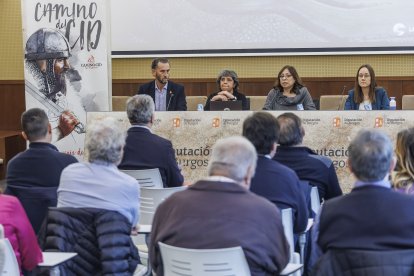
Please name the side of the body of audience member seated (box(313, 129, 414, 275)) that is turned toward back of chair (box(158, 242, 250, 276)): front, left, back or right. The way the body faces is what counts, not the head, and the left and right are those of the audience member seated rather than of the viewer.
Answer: left

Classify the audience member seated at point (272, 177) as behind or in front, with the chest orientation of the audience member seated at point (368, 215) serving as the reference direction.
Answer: in front

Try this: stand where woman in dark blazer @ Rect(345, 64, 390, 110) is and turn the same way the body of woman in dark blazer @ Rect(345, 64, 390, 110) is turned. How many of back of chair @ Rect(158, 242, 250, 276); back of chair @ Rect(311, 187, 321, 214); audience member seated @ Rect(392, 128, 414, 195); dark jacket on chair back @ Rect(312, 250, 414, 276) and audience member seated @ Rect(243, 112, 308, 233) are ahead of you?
5

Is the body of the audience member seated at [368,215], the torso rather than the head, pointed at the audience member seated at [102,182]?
no

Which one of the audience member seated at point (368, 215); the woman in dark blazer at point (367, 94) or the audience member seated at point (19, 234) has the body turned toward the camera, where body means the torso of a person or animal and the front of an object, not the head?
the woman in dark blazer

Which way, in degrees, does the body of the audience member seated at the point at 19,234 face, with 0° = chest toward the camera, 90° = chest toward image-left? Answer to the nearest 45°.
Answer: approximately 180°

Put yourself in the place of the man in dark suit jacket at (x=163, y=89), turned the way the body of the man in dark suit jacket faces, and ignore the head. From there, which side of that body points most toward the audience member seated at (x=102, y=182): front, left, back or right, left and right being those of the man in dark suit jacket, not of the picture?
front

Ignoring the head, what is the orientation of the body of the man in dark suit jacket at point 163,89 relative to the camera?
toward the camera

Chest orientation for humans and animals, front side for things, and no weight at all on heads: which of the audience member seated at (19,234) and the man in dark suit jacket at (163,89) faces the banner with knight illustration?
the audience member seated

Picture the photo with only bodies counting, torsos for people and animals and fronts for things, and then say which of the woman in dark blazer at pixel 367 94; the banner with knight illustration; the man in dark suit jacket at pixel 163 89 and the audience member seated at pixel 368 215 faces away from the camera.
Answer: the audience member seated

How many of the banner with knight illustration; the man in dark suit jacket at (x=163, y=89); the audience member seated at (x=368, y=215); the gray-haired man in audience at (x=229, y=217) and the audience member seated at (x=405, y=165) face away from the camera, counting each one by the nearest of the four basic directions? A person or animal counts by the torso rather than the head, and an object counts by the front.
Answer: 3

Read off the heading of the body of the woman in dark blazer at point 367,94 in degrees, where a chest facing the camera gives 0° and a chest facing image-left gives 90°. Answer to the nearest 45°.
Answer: approximately 0°

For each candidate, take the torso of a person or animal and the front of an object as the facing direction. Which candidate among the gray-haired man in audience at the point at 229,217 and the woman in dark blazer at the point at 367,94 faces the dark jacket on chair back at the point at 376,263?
the woman in dark blazer

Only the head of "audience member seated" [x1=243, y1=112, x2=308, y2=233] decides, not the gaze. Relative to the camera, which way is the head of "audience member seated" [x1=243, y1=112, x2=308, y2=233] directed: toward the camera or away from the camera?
away from the camera

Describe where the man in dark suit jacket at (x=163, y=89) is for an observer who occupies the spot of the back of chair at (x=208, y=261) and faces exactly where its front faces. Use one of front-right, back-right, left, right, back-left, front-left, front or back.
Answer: front

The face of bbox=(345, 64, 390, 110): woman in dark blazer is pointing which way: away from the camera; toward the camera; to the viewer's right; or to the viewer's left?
toward the camera

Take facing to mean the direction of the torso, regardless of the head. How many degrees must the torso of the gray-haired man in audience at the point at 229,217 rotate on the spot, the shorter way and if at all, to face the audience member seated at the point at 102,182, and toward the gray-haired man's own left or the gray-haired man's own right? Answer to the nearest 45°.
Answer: approximately 45° to the gray-haired man's own left

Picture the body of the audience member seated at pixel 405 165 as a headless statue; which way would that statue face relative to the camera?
away from the camera

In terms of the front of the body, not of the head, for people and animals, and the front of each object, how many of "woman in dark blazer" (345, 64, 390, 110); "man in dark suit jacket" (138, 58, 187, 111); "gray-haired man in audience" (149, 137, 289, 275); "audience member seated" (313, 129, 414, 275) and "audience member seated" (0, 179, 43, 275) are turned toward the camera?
2

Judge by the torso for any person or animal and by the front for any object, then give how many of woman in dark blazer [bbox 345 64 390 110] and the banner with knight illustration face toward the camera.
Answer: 2

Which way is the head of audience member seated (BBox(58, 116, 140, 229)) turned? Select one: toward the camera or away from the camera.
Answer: away from the camera

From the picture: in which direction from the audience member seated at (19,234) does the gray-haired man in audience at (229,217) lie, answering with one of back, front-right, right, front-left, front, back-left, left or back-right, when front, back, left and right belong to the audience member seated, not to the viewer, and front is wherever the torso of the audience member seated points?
back-right

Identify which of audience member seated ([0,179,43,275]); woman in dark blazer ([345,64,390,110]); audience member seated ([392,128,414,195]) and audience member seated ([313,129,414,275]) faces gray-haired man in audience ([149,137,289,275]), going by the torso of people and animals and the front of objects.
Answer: the woman in dark blazer

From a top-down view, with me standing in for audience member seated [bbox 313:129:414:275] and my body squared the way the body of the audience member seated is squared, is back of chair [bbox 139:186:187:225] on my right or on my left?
on my left
